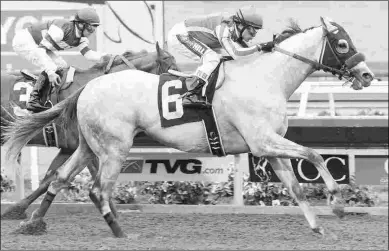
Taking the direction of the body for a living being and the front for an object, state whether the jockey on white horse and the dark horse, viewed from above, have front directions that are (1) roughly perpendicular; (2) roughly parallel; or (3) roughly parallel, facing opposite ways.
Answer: roughly parallel

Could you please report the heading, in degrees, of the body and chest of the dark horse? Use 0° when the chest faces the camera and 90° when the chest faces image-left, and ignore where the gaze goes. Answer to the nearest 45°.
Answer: approximately 270°

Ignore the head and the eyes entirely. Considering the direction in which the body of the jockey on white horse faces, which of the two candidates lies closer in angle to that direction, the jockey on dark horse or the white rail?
the white rail

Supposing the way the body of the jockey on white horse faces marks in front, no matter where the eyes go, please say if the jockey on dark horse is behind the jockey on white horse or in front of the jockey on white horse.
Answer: behind

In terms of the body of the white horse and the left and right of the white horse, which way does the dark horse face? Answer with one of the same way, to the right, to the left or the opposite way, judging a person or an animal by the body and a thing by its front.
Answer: the same way

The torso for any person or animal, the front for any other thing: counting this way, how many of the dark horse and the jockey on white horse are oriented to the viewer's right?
2

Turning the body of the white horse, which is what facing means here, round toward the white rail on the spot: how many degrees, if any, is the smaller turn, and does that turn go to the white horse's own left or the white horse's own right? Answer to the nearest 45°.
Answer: approximately 45° to the white horse's own left

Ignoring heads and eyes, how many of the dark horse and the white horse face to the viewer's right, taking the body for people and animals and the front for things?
2

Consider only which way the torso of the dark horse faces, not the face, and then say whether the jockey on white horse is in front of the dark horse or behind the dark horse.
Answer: in front

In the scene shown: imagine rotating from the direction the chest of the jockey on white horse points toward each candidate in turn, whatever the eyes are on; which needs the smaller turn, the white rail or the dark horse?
the white rail

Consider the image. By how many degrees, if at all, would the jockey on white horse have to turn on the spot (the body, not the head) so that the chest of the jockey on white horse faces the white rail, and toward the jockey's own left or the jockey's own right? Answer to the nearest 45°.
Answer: approximately 45° to the jockey's own left

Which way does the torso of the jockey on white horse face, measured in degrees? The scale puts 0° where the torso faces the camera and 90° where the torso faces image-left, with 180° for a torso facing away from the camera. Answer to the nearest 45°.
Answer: approximately 270°

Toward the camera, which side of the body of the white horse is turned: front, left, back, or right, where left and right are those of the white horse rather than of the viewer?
right
